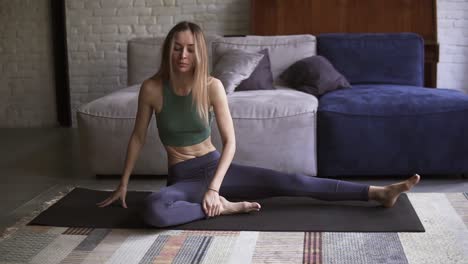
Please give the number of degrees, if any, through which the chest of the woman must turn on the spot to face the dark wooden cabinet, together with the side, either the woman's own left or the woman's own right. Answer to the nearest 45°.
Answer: approximately 180°

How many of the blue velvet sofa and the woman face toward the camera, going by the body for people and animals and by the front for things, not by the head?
2

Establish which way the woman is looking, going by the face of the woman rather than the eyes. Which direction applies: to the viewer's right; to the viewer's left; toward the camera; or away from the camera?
toward the camera

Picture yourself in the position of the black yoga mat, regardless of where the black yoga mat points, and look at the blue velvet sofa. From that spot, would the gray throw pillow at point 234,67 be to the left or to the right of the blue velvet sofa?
left

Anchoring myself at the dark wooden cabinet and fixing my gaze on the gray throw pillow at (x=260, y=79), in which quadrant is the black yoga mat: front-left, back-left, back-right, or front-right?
front-left

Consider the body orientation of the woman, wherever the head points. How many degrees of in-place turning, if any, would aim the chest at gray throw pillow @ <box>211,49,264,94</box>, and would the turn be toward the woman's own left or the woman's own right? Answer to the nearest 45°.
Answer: approximately 180°

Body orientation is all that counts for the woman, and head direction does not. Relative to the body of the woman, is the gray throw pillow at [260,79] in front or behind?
behind

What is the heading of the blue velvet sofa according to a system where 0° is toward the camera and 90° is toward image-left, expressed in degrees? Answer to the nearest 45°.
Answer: approximately 0°

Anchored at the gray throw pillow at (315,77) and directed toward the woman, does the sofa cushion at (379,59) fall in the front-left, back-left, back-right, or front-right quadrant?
back-left

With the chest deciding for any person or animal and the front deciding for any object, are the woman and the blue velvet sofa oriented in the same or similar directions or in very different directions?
same or similar directions

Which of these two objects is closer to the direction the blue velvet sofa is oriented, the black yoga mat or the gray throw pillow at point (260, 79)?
the black yoga mat

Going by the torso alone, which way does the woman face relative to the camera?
toward the camera
